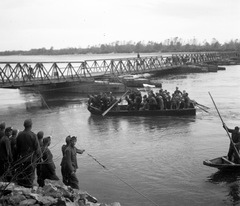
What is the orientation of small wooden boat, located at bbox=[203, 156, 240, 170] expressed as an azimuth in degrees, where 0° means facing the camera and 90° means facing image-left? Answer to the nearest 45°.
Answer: approximately 90°

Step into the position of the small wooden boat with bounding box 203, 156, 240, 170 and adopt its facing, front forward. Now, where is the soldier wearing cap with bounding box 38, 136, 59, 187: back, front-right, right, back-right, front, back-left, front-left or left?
front-left
